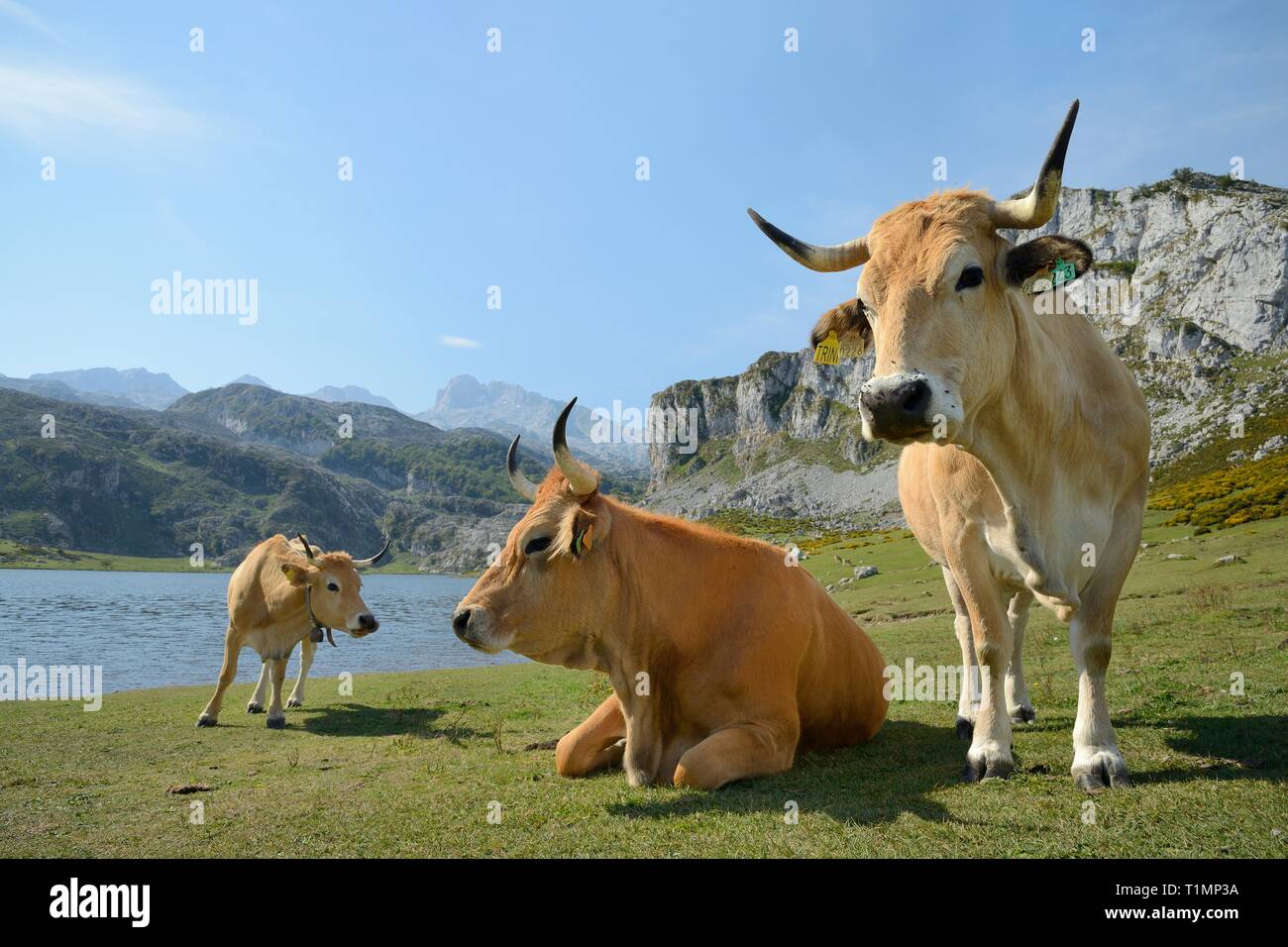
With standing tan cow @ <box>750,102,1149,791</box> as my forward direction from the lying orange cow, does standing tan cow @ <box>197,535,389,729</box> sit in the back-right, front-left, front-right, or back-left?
back-left

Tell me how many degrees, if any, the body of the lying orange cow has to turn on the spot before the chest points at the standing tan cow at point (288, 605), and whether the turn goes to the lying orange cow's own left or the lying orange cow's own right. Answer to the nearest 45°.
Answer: approximately 90° to the lying orange cow's own right

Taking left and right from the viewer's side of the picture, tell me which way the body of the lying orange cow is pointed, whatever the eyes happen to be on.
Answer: facing the viewer and to the left of the viewer

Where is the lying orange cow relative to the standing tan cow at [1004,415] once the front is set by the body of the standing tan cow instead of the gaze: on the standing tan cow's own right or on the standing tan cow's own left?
on the standing tan cow's own right

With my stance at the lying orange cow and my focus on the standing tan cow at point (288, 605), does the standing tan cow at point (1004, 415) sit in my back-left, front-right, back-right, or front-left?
back-right

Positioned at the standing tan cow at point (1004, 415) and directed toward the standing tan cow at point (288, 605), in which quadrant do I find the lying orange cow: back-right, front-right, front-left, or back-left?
front-left

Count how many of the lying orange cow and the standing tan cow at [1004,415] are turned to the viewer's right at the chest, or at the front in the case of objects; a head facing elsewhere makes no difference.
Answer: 0

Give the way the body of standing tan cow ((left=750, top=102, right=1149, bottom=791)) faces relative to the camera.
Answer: toward the camera
